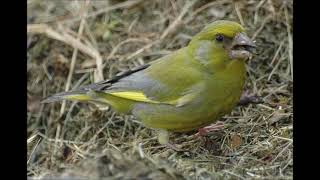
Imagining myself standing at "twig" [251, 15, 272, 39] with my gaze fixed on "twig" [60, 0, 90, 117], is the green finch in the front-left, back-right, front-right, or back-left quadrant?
front-left

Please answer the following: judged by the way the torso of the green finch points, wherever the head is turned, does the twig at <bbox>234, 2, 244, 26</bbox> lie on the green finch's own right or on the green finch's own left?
on the green finch's own left

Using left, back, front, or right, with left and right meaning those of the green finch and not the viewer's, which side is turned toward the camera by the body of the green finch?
right

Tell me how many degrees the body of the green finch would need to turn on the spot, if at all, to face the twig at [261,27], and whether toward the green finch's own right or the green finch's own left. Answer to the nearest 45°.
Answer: approximately 45° to the green finch's own left

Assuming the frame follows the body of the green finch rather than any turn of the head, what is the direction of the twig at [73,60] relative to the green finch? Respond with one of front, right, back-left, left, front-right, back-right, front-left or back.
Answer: back-left

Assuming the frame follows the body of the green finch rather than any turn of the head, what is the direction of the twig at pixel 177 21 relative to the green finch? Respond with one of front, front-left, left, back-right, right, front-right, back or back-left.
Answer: left

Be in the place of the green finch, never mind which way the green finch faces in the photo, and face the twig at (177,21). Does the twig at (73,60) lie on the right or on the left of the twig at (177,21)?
left
